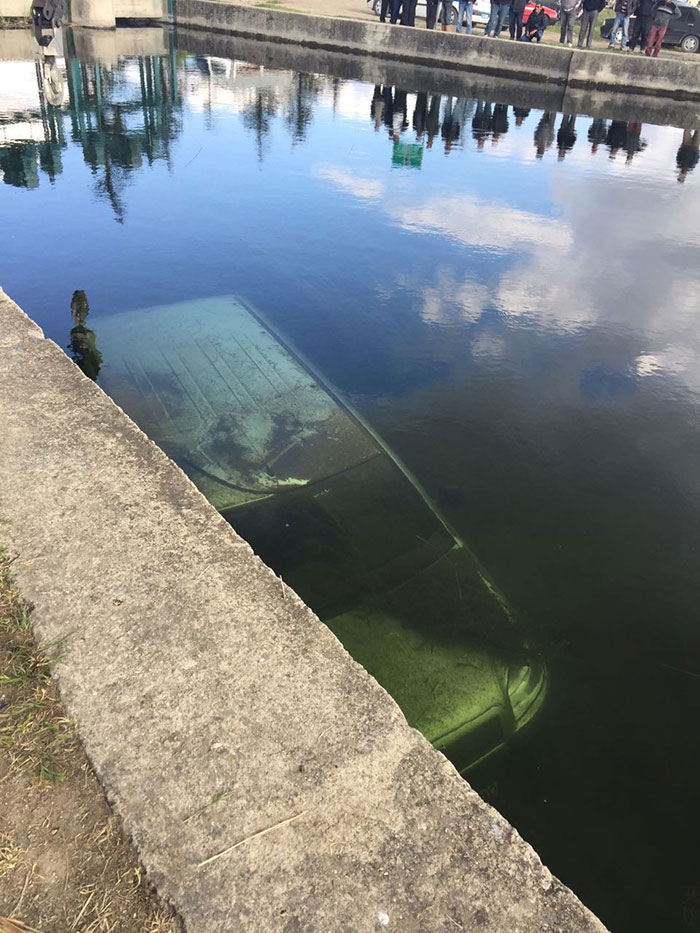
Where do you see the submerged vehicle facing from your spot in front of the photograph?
facing the viewer and to the right of the viewer

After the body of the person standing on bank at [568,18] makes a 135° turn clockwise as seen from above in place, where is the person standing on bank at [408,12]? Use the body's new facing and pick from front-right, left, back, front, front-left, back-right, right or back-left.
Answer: front-left

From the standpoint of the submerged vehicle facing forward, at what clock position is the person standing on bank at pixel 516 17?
The person standing on bank is roughly at 8 o'clock from the submerged vehicle.

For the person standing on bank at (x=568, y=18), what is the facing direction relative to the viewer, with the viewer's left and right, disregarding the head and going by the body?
facing the viewer

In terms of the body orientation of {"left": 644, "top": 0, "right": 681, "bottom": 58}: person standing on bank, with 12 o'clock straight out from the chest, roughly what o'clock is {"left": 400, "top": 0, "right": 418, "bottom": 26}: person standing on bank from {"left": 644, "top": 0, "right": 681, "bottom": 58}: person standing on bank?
{"left": 400, "top": 0, "right": 418, "bottom": 26}: person standing on bank is roughly at 3 o'clock from {"left": 644, "top": 0, "right": 681, "bottom": 58}: person standing on bank.

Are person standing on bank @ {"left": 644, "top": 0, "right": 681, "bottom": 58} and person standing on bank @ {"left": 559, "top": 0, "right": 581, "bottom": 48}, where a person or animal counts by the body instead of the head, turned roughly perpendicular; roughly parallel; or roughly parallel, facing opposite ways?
roughly parallel

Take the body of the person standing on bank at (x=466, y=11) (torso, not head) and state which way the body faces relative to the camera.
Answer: toward the camera

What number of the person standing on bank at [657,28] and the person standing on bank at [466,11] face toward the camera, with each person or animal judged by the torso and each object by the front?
2

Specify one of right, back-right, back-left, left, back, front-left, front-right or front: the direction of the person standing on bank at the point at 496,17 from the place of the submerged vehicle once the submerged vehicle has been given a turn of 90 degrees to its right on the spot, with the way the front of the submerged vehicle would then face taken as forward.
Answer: back-right

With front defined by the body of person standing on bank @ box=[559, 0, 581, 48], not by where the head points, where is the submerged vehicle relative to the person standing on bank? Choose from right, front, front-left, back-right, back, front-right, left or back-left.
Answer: front

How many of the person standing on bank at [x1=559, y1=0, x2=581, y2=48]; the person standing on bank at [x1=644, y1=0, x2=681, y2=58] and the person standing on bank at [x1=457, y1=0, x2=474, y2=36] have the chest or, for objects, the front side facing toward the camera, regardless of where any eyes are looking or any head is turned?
3

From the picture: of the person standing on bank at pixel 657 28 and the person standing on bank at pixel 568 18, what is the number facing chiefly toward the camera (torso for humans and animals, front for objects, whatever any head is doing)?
2

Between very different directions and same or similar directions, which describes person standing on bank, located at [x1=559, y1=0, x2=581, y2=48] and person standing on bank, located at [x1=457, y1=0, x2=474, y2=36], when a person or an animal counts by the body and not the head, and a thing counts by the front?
same or similar directions

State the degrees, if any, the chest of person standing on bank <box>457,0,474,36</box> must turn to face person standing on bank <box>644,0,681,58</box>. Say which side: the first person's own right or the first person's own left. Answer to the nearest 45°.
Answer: approximately 90° to the first person's own left

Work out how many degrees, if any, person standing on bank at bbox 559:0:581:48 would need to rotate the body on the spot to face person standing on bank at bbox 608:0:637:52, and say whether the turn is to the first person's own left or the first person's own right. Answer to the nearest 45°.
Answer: approximately 90° to the first person's own left

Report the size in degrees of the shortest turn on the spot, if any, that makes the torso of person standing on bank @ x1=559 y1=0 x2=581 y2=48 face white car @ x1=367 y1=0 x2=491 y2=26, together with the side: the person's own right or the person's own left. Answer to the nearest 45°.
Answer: approximately 135° to the person's own right

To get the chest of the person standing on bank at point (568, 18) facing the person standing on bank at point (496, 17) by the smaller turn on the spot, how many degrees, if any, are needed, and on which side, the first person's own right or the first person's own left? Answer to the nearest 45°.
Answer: approximately 90° to the first person's own right

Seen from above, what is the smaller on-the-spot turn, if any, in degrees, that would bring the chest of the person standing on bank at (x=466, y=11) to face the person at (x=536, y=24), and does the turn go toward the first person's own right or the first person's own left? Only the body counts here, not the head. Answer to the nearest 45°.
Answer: approximately 90° to the first person's own left
